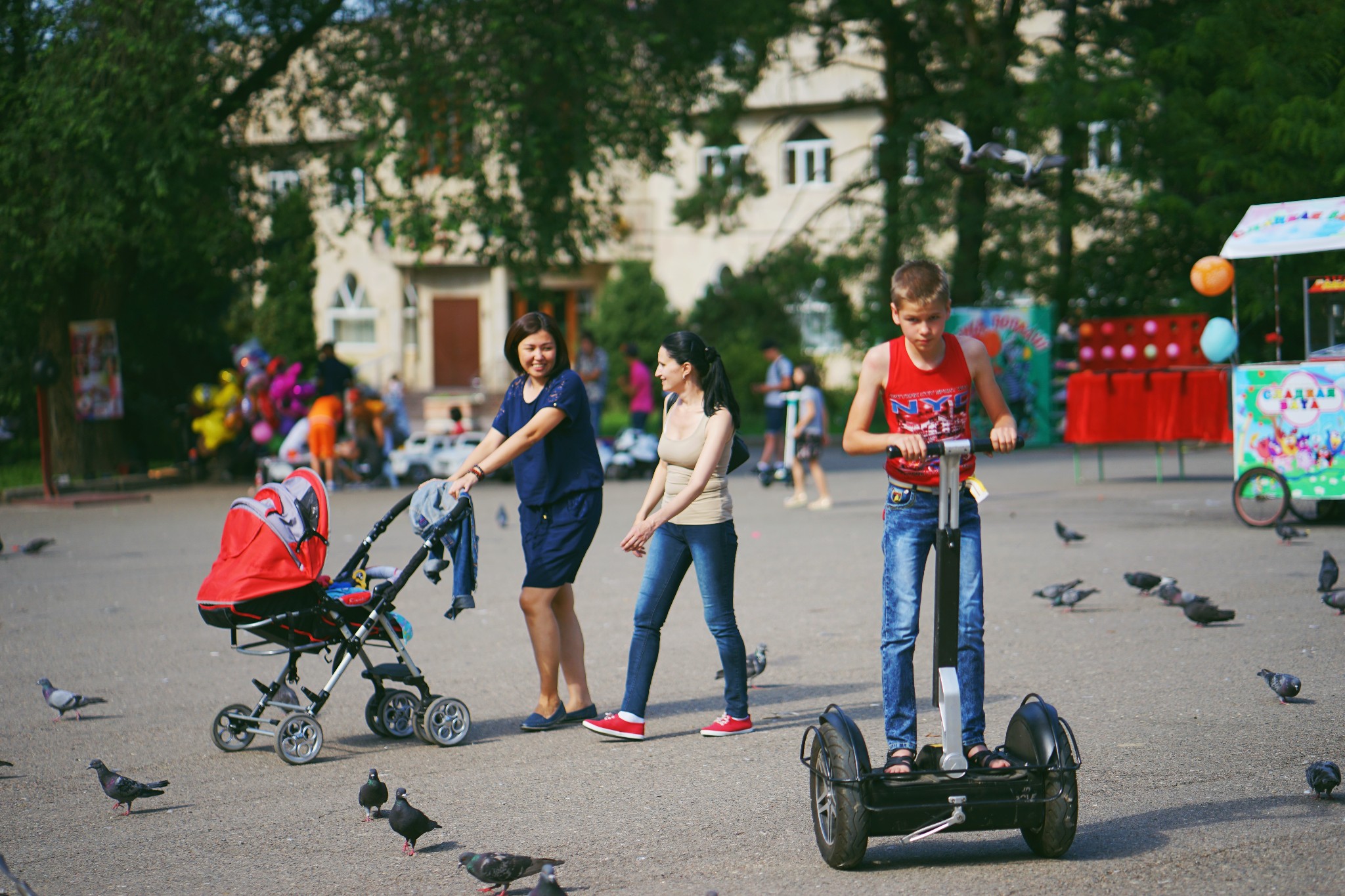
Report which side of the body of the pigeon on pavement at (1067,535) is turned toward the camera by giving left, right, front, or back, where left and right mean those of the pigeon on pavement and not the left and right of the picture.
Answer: left

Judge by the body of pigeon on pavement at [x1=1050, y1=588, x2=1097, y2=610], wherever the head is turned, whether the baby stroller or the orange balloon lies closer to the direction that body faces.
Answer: the baby stroller

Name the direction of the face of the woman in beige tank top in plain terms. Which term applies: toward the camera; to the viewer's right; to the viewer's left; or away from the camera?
to the viewer's left

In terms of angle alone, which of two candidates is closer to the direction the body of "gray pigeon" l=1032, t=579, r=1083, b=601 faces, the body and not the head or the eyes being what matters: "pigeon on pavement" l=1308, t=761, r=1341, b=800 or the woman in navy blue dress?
the woman in navy blue dress

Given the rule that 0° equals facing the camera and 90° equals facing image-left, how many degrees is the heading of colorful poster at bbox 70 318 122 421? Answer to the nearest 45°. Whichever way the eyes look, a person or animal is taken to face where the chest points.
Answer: approximately 0°

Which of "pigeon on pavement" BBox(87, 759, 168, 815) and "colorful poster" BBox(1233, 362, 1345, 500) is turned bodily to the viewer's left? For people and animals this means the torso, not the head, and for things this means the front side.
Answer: the pigeon on pavement

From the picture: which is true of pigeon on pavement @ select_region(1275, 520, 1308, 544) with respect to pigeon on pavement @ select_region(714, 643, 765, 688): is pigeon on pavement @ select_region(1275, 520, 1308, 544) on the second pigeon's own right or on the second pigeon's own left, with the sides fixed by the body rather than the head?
on the second pigeon's own left

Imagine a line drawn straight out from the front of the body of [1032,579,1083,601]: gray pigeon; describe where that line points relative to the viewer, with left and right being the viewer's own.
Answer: facing to the left of the viewer

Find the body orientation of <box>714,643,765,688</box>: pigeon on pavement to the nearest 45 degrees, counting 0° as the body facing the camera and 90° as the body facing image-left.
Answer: approximately 270°

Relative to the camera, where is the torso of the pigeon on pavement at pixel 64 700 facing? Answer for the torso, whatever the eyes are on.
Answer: to the viewer's left
